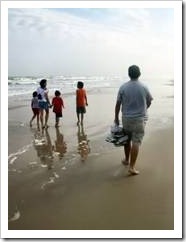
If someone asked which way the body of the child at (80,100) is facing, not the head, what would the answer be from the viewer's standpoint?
away from the camera

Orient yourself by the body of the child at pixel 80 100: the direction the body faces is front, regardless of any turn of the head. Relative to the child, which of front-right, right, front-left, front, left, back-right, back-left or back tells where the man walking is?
back
